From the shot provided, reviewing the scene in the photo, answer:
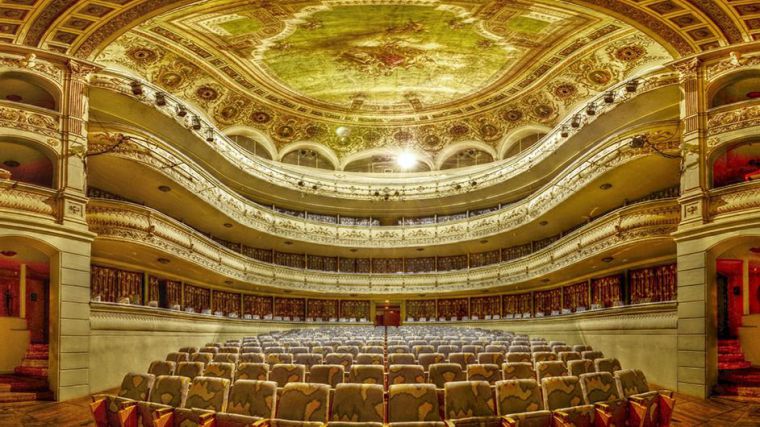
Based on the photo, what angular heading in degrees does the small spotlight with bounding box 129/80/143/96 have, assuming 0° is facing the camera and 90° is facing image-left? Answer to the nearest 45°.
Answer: approximately 315°

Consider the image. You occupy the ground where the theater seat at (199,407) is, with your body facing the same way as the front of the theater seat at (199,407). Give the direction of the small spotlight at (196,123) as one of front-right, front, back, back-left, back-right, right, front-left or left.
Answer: back-right

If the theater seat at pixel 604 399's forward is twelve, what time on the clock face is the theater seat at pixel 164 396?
the theater seat at pixel 164 396 is roughly at 4 o'clock from the theater seat at pixel 604 399.

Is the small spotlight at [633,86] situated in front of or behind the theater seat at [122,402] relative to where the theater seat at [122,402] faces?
behind

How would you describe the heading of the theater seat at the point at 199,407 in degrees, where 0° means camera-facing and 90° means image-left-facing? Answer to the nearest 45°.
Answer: approximately 45°

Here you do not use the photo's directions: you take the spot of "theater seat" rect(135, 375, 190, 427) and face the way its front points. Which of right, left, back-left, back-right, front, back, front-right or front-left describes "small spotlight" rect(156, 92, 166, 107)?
back-right
